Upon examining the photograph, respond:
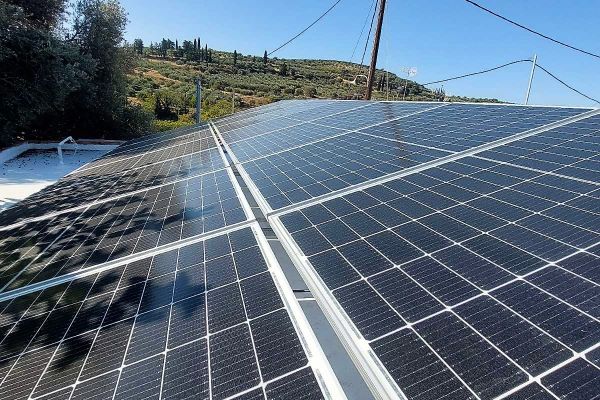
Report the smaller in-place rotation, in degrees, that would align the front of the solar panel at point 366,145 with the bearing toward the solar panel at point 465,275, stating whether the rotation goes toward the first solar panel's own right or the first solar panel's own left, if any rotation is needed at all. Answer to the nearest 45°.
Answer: approximately 45° to the first solar panel's own left

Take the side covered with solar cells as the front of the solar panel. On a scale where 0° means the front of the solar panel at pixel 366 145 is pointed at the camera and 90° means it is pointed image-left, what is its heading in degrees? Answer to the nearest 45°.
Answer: approximately 45°

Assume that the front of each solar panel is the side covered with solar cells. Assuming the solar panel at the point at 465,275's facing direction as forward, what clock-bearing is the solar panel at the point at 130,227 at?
the solar panel at the point at 130,227 is roughly at 2 o'clock from the solar panel at the point at 465,275.
